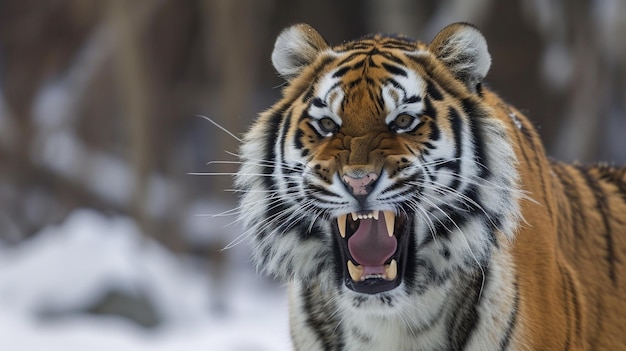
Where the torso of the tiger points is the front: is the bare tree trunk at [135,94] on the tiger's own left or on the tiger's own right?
on the tiger's own right
